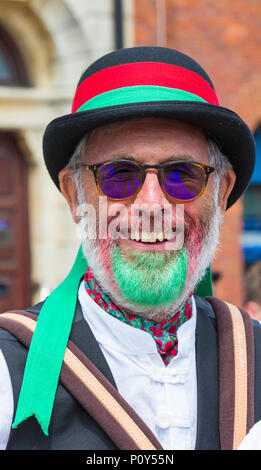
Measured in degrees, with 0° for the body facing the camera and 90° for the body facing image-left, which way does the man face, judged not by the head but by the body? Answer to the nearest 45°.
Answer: approximately 0°
